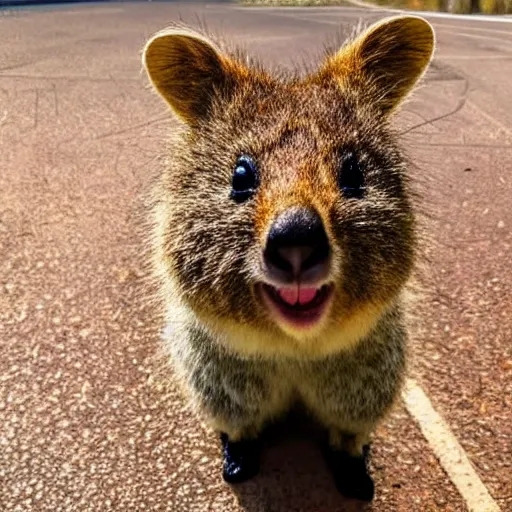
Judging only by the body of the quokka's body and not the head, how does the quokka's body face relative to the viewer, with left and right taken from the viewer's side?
facing the viewer
